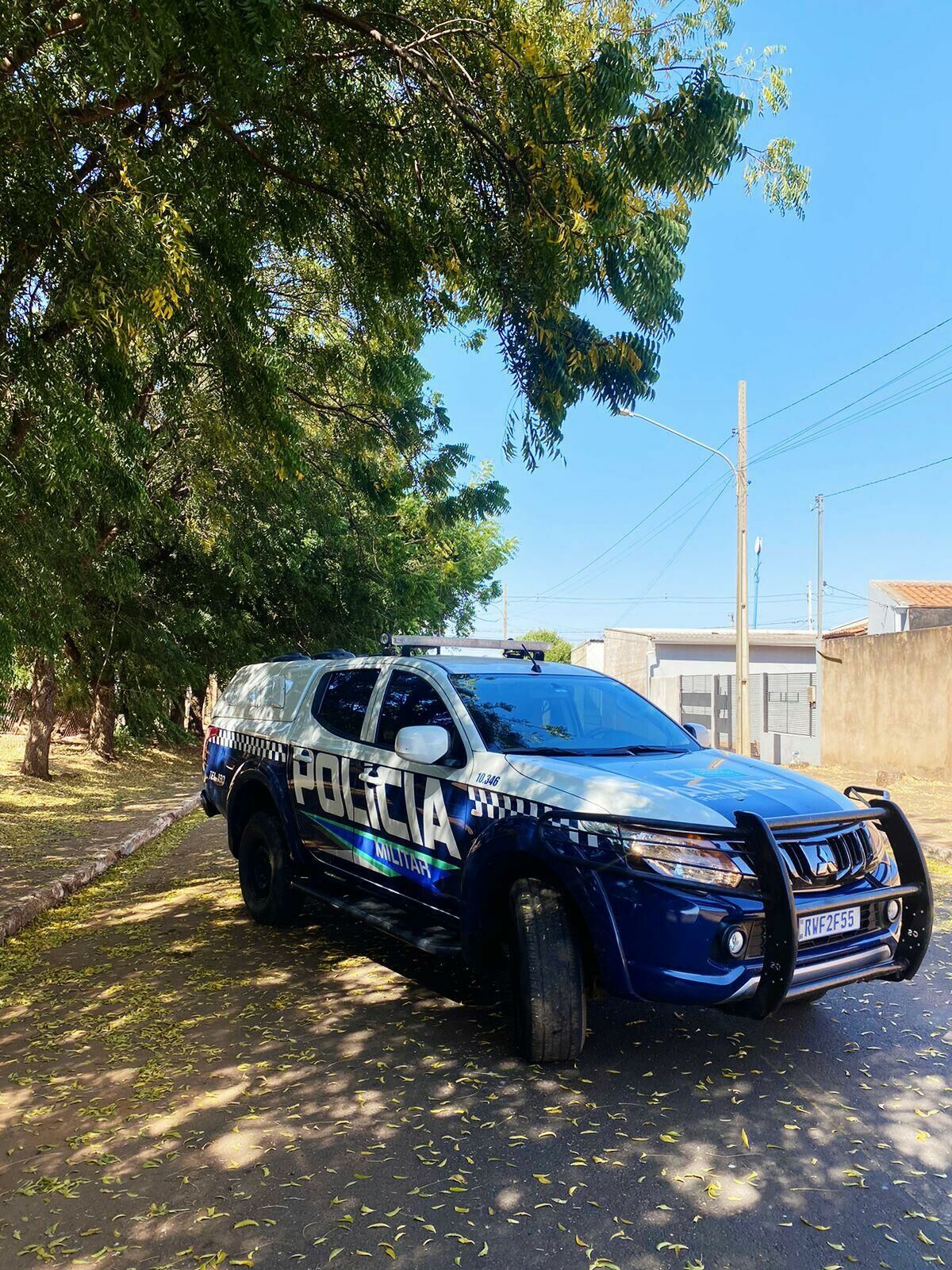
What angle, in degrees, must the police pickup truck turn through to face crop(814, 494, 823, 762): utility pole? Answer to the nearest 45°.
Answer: approximately 135° to its left

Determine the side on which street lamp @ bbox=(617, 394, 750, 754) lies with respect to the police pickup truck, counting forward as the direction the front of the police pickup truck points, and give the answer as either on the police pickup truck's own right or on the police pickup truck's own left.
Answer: on the police pickup truck's own left

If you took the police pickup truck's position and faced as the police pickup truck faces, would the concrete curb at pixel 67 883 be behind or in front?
behind

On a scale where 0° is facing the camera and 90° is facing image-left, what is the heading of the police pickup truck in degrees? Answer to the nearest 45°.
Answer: approximately 315°
